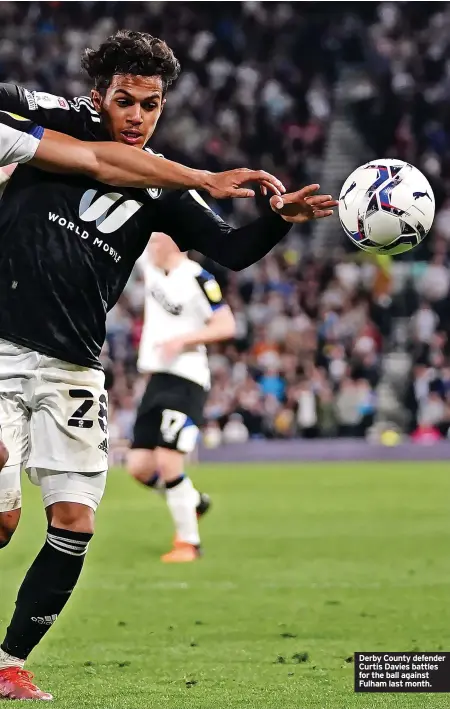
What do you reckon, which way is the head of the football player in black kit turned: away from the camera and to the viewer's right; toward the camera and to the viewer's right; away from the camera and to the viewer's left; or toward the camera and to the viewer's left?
toward the camera and to the viewer's right

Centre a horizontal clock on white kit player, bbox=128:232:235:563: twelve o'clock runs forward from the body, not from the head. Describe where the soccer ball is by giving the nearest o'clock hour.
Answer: The soccer ball is roughly at 10 o'clock from the white kit player.

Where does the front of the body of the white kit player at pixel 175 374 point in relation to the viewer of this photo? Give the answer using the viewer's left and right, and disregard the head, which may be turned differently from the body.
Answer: facing the viewer and to the left of the viewer

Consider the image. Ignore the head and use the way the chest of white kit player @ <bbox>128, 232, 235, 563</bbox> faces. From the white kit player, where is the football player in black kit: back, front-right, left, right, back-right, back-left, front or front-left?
front-left
